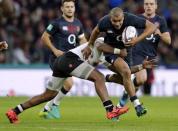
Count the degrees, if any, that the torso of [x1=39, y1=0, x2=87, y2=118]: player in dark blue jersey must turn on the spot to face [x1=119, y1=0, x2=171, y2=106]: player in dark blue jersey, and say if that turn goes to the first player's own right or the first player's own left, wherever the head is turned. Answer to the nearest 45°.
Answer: approximately 45° to the first player's own left

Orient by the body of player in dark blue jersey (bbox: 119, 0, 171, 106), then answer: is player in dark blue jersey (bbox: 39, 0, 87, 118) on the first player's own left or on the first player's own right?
on the first player's own right

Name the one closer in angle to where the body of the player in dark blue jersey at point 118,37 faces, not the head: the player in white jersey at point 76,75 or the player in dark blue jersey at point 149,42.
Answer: the player in white jersey

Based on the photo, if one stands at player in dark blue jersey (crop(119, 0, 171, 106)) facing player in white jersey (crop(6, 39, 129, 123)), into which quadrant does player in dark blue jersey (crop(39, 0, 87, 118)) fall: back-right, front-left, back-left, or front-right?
front-right

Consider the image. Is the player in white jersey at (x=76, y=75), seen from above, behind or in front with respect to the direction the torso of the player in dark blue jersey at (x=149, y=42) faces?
in front

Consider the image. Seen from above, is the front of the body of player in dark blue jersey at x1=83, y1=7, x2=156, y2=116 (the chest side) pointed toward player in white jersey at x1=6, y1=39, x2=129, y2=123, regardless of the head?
no

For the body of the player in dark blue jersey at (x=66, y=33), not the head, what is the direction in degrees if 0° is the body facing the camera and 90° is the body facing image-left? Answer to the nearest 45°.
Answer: approximately 315°

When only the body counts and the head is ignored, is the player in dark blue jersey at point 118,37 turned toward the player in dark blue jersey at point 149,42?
no

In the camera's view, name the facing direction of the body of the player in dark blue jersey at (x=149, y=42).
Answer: toward the camera

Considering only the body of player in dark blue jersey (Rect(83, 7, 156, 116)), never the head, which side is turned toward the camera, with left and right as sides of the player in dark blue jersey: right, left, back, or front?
front

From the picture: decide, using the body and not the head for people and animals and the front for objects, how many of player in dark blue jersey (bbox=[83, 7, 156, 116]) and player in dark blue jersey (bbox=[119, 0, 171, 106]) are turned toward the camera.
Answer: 2

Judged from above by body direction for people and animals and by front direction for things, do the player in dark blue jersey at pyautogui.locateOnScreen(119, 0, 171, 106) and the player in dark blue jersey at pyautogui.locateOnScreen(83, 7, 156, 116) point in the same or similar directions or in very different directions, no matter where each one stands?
same or similar directions
